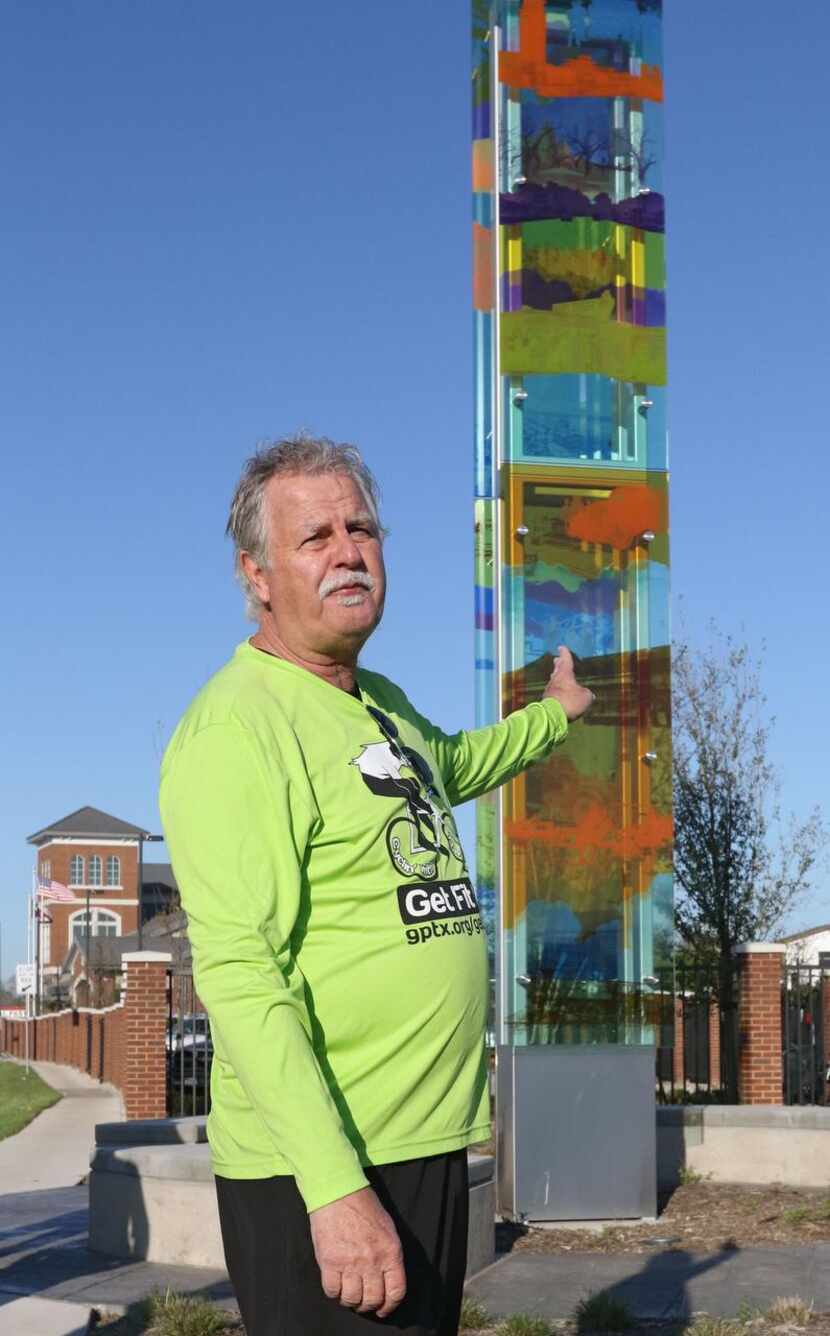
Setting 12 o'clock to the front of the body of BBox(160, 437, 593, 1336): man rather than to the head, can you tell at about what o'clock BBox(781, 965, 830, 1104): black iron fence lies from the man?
The black iron fence is roughly at 8 o'clock from the man.

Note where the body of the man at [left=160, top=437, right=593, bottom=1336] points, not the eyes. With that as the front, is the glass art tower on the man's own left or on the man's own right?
on the man's own left

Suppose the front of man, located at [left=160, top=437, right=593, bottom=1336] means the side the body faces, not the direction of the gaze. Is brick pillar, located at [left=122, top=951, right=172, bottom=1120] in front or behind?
behind

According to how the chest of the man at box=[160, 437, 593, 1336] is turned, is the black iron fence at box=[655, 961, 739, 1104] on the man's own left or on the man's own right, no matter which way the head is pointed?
on the man's own left

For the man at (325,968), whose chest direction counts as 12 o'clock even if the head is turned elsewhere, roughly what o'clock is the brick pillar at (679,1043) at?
The brick pillar is roughly at 8 o'clock from the man.

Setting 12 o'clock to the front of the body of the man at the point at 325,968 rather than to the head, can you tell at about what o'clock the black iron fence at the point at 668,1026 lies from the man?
The black iron fence is roughly at 8 o'clock from the man.

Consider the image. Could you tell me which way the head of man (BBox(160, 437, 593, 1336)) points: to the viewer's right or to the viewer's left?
to the viewer's right
